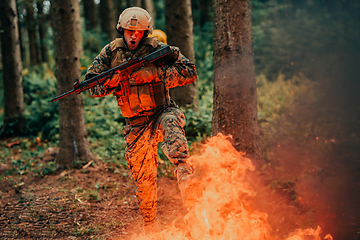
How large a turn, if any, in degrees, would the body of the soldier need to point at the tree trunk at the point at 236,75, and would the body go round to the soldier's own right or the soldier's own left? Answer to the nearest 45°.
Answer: approximately 135° to the soldier's own left

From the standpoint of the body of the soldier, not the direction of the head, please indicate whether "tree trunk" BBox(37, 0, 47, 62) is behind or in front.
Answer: behind

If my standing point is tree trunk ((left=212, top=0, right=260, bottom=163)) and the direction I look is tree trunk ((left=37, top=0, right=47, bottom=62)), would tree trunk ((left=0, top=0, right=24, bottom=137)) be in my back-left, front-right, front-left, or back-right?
front-left

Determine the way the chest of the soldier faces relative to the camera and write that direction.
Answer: toward the camera

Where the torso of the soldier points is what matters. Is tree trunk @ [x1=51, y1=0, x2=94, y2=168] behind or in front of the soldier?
behind

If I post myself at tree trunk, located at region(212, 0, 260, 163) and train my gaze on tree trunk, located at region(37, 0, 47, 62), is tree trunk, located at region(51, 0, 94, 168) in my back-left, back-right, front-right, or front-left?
front-left

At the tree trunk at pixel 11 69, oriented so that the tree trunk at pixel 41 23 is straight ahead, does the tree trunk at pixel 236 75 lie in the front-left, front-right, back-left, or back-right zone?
back-right

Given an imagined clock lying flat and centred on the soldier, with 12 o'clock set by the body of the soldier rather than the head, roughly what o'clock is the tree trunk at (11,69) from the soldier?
The tree trunk is roughly at 5 o'clock from the soldier.

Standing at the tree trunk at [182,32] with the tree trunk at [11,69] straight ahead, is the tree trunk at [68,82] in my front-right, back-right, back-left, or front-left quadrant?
front-left
